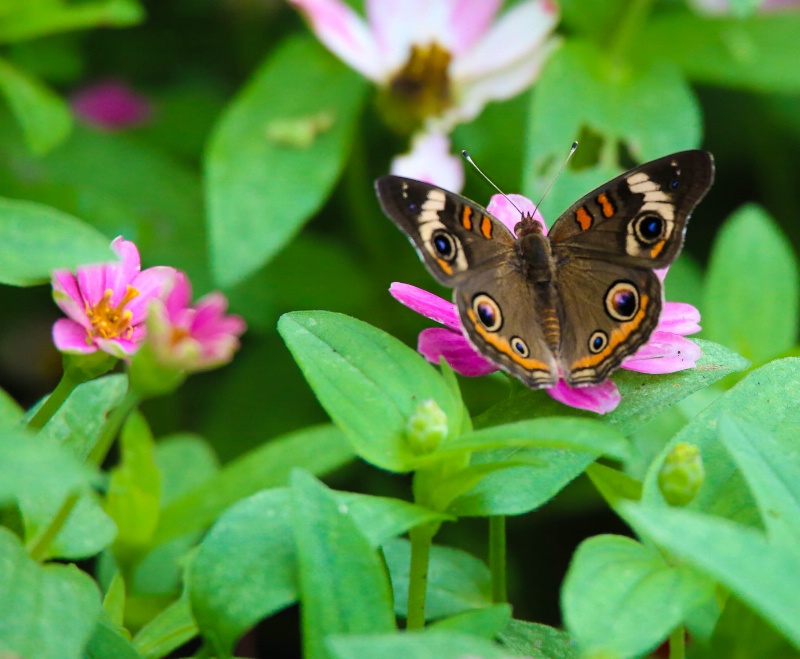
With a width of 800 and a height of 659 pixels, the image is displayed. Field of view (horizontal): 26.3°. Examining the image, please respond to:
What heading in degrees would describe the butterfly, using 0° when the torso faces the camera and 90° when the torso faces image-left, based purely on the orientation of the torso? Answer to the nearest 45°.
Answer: approximately 180°
